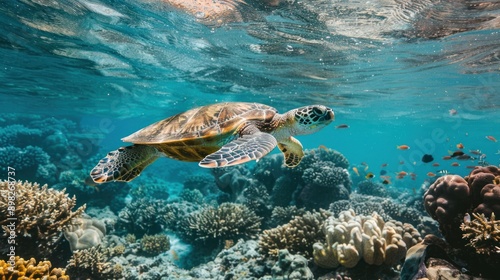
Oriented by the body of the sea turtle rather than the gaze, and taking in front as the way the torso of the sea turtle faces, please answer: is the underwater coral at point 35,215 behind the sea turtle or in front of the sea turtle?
behind

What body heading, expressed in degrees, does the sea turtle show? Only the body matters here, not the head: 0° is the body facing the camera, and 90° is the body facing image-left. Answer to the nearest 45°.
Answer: approximately 270°

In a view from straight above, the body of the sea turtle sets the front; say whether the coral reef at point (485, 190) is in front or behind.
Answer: in front

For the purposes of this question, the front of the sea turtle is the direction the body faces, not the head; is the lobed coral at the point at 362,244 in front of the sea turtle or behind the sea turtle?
in front

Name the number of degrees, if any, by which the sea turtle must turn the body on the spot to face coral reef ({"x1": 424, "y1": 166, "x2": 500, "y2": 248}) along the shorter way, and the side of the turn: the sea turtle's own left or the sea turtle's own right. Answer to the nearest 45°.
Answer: approximately 45° to the sea turtle's own right
